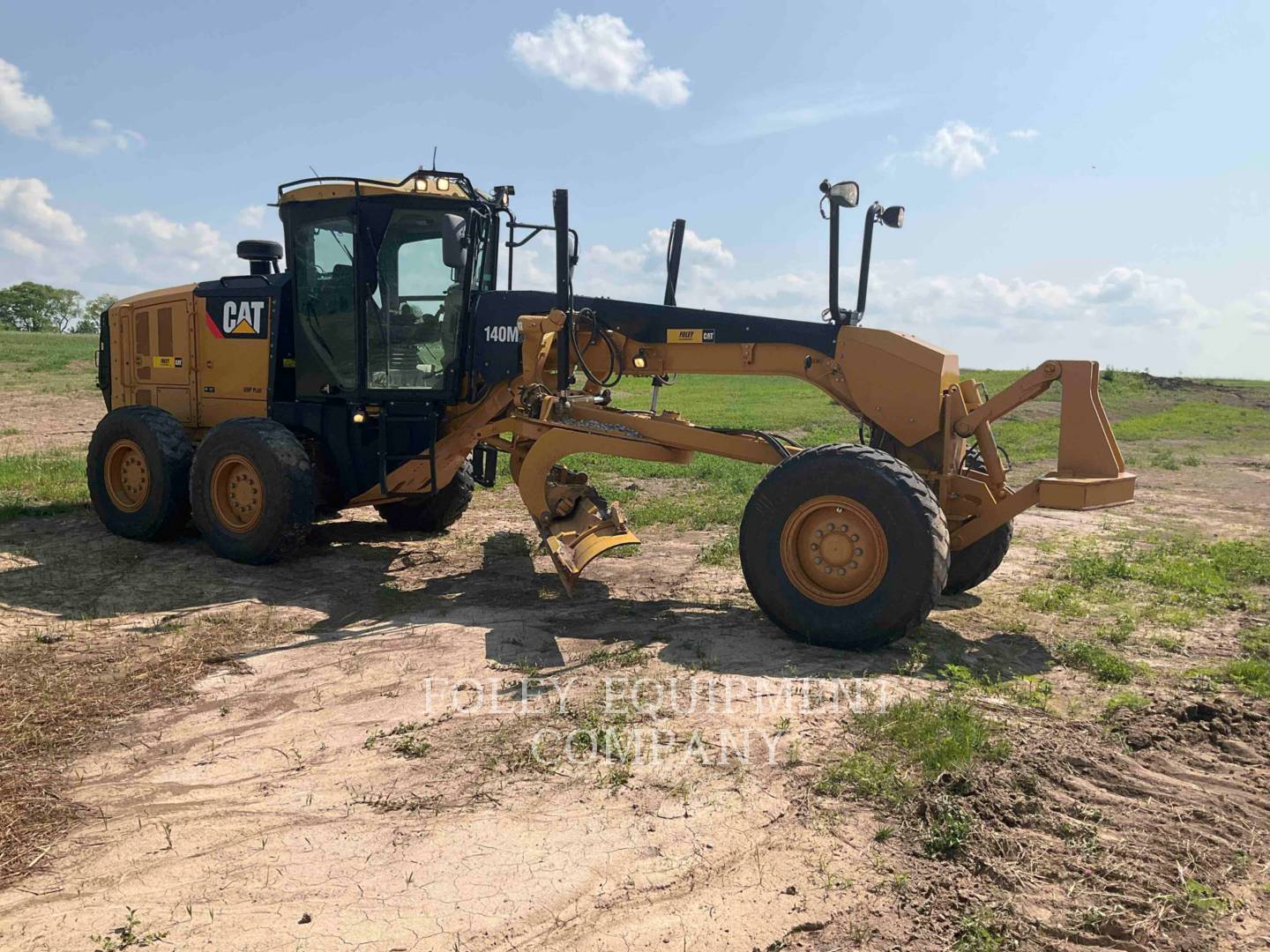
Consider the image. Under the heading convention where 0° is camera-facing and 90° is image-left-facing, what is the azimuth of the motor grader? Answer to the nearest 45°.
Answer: approximately 315°
